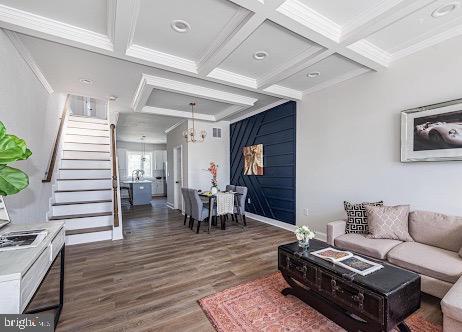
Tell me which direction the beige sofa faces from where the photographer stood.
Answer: facing the viewer and to the left of the viewer

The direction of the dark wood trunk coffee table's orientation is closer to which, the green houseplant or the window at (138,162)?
the green houseplant

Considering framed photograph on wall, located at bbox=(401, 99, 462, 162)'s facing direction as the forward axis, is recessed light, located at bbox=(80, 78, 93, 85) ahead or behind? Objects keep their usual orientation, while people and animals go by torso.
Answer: ahead

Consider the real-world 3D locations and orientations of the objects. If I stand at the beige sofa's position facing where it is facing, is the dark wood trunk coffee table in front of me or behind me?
in front

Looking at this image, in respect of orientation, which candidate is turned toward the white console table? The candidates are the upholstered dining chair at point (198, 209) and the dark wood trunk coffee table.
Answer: the dark wood trunk coffee table

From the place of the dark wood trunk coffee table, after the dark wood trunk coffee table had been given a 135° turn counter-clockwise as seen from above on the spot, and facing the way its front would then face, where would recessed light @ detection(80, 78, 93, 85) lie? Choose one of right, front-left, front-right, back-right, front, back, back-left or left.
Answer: back

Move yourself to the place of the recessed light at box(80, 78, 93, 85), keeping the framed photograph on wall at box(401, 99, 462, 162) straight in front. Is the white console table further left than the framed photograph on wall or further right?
right

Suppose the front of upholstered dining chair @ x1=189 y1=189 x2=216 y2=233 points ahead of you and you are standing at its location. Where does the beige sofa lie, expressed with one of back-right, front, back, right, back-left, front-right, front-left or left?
right

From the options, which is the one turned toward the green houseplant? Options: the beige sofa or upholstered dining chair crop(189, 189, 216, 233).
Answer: the beige sofa

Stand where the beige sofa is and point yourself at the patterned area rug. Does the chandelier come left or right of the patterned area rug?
right

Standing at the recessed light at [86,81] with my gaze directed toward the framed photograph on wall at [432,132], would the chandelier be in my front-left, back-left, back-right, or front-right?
front-left

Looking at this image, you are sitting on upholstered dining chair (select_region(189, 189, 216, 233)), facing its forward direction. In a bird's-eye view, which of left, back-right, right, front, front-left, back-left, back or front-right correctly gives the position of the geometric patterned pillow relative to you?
right

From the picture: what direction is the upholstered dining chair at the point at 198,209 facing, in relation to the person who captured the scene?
facing away from the viewer and to the right of the viewer
